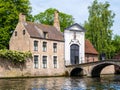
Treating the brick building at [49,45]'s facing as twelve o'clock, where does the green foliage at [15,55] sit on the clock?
The green foliage is roughly at 3 o'clock from the brick building.

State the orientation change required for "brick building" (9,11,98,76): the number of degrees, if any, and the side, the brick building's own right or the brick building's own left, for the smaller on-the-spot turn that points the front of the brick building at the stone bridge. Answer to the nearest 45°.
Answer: approximately 45° to the brick building's own left

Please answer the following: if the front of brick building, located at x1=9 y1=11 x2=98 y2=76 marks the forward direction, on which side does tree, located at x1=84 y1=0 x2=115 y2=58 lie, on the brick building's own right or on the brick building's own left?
on the brick building's own left

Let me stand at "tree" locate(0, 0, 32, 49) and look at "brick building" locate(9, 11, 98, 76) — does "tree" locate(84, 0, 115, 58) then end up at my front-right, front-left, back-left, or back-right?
front-left

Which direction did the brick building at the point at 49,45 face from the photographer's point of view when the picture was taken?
facing the viewer and to the right of the viewer
